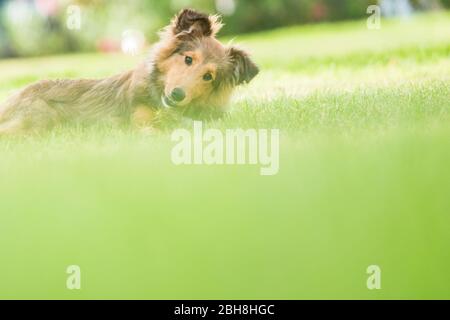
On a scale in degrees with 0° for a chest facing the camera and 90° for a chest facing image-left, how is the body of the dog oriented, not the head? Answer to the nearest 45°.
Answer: approximately 270°
